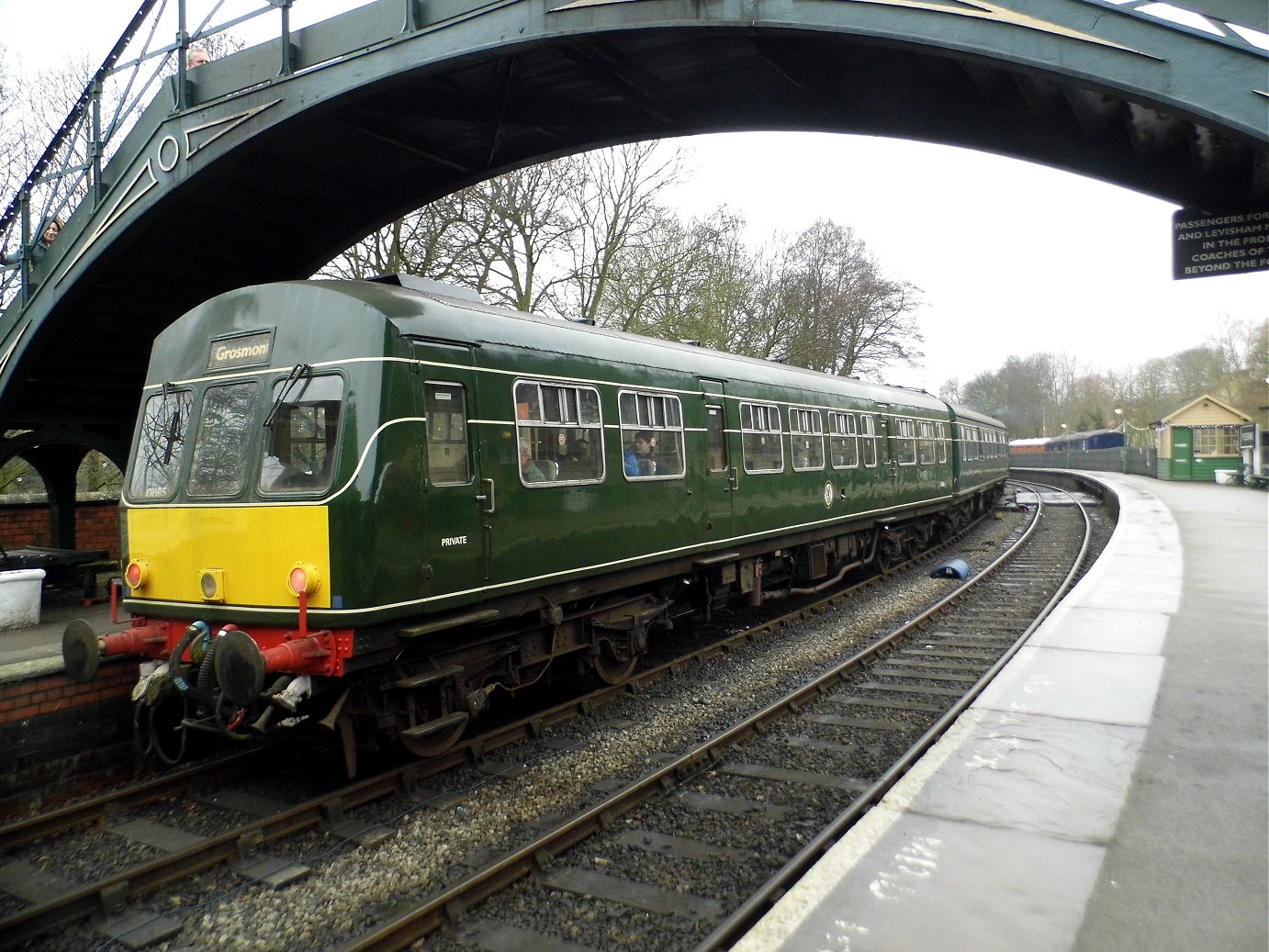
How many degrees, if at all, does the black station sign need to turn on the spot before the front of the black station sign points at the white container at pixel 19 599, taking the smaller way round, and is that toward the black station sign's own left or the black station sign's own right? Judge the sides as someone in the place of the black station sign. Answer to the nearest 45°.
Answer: approximately 90° to the black station sign's own right

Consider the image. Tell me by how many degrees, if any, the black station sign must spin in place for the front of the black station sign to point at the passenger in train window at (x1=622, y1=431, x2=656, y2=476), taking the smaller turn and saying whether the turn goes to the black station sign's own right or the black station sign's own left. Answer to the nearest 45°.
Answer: approximately 90° to the black station sign's own right

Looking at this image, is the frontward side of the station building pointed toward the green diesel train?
yes

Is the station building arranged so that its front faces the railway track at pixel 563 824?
yes

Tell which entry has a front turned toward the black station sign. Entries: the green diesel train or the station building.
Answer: the station building

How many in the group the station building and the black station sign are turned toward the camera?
2

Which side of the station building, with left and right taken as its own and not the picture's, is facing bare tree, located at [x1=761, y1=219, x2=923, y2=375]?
right

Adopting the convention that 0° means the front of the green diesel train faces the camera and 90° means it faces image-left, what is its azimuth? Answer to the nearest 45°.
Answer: approximately 45°
